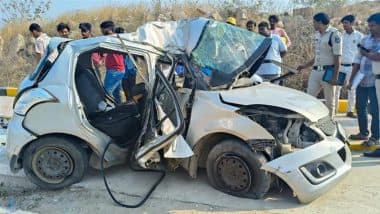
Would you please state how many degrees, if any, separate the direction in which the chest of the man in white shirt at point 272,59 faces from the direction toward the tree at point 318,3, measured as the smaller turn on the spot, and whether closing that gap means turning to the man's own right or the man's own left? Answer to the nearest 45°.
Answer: approximately 135° to the man's own right

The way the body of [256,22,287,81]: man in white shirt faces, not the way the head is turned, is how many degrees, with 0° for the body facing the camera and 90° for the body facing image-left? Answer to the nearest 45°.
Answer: approximately 45°

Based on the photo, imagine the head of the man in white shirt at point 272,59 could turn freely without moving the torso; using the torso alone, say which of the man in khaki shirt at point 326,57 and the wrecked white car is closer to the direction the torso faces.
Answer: the wrecked white car

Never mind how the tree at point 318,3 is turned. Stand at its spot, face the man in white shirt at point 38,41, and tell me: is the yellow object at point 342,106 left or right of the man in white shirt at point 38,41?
left

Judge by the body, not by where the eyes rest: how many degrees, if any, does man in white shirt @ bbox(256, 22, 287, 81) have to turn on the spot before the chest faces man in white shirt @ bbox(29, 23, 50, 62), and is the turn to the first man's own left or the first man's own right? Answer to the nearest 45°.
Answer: approximately 45° to the first man's own right

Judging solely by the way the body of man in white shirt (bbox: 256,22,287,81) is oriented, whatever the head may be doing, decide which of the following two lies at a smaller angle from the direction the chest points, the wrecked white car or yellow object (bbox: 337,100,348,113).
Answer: the wrecked white car

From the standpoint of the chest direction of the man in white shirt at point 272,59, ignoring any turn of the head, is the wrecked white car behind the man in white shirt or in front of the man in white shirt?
in front
